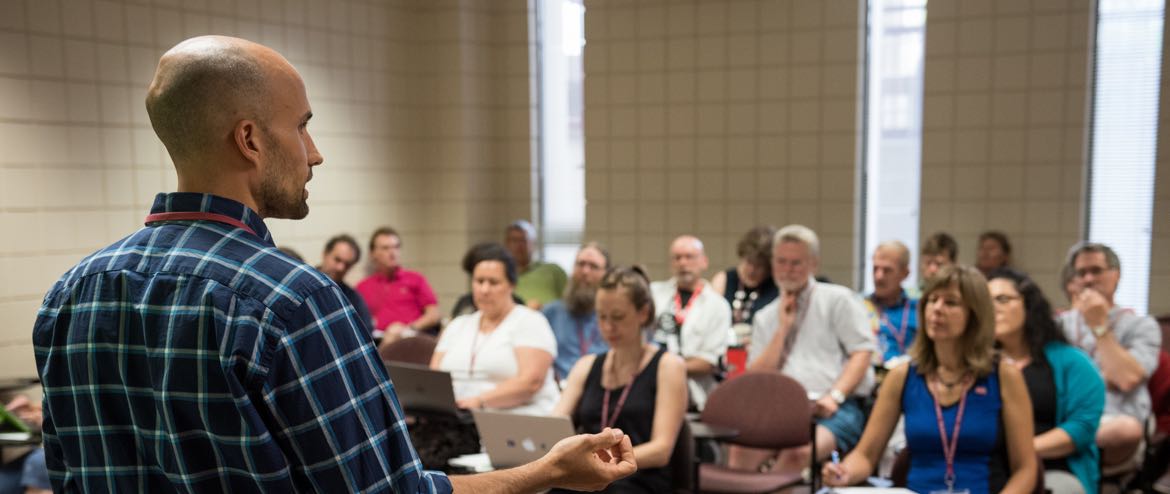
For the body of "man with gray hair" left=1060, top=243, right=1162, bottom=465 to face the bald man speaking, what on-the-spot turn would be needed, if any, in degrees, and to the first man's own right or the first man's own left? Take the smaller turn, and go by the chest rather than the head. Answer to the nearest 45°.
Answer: approximately 45° to the first man's own left

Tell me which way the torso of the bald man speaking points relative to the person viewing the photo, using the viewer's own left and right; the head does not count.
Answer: facing away from the viewer and to the right of the viewer

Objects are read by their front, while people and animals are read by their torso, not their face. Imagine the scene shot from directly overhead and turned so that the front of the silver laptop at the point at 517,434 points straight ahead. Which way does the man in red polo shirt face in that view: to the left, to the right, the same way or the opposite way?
the opposite way

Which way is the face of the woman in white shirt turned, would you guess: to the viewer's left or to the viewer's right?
to the viewer's left

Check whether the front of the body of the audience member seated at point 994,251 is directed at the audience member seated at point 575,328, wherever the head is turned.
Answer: yes

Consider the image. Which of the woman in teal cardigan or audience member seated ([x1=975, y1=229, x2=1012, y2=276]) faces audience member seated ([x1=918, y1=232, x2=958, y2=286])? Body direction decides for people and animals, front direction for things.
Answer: audience member seated ([x1=975, y1=229, x2=1012, y2=276])

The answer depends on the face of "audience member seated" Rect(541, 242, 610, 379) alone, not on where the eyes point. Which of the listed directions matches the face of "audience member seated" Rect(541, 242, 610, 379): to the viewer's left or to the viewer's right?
to the viewer's left

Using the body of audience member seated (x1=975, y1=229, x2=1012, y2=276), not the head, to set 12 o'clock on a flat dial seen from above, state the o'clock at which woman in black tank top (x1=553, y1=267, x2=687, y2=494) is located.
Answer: The woman in black tank top is roughly at 11 o'clock from the audience member seated.

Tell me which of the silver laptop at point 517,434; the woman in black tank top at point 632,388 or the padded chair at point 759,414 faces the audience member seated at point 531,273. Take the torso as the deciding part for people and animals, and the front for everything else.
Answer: the silver laptop

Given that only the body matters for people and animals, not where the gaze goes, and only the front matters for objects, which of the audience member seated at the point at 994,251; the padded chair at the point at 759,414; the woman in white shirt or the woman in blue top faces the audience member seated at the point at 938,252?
the audience member seated at the point at 994,251

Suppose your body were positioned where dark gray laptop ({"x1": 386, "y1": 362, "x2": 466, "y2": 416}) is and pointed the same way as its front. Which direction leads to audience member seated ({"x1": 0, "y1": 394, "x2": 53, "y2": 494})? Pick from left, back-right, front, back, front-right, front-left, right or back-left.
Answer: back-left

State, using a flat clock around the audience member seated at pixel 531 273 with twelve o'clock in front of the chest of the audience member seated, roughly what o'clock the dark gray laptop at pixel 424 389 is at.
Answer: The dark gray laptop is roughly at 11 o'clock from the audience member seated.

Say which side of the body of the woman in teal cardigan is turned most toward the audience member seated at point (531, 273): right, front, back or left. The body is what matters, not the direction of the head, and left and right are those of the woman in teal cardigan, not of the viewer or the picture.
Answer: right

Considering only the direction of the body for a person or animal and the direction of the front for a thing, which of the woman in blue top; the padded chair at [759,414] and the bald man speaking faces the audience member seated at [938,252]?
the bald man speaking
